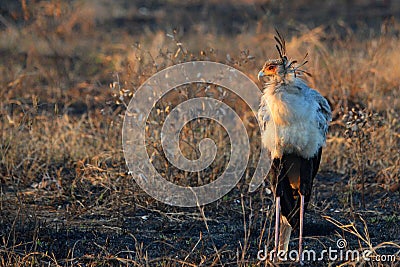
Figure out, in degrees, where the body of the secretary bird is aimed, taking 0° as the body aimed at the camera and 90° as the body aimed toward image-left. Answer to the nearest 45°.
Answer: approximately 45°
